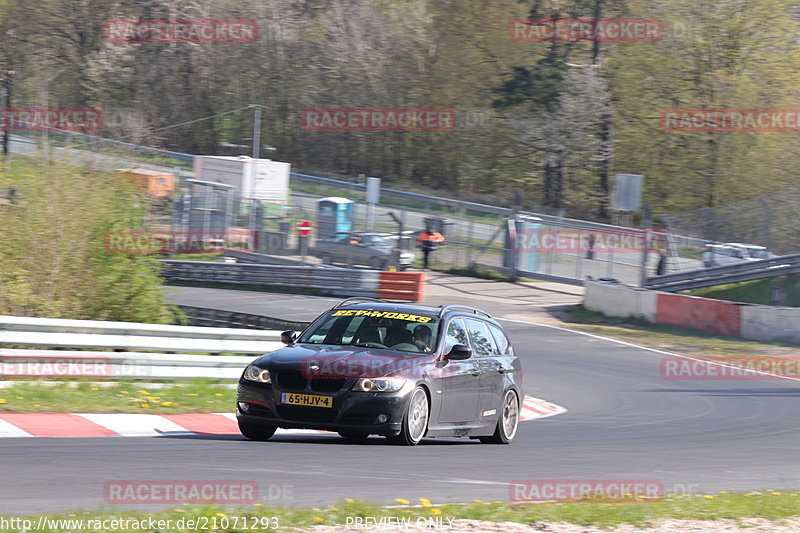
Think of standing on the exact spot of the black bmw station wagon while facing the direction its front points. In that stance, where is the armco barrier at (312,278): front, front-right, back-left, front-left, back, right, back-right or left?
back-right

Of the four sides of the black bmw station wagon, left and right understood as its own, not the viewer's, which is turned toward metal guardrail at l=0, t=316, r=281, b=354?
right

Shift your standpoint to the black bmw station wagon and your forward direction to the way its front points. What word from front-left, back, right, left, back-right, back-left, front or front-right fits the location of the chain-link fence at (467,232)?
back-right

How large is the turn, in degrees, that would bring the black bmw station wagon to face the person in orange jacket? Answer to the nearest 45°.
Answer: approximately 135° to its right

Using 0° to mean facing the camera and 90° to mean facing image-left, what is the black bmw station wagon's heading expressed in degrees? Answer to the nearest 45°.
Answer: approximately 45°

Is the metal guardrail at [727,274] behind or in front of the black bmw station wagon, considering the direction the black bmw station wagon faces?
behind

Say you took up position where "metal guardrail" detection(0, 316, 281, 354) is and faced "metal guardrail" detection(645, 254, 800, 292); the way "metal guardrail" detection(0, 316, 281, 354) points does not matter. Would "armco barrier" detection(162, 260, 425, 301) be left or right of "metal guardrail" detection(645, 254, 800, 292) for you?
left

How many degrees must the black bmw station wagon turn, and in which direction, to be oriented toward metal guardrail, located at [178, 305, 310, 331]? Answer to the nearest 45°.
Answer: approximately 135° to its right

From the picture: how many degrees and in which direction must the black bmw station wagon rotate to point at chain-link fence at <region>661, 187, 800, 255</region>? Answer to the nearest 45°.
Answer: approximately 180°

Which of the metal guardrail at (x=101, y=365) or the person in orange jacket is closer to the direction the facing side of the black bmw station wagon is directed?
the metal guardrail

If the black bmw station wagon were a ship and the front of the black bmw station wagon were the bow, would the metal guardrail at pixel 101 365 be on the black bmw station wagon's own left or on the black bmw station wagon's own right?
on the black bmw station wagon's own right

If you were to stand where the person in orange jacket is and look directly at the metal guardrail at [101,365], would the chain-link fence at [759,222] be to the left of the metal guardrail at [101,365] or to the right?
left

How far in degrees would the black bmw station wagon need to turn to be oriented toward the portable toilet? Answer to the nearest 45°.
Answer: approximately 135° to its right
